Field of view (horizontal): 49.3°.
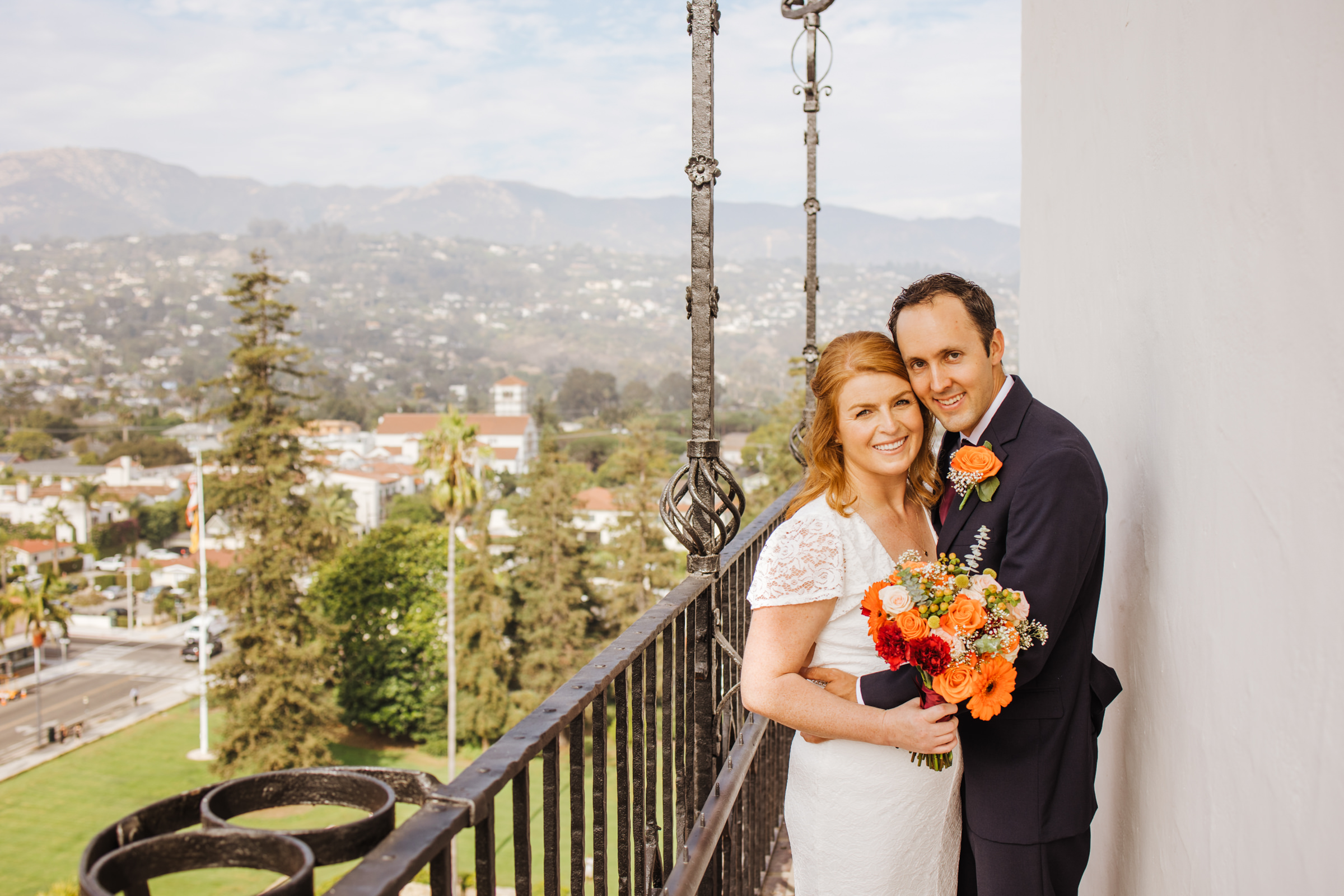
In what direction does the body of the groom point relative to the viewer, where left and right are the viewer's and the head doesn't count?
facing the viewer and to the left of the viewer

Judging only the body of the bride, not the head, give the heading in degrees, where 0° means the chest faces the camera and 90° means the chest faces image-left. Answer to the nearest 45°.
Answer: approximately 315°

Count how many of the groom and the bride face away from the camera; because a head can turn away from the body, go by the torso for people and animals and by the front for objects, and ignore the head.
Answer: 0

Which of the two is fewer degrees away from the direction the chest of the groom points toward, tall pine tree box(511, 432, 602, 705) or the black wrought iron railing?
the black wrought iron railing

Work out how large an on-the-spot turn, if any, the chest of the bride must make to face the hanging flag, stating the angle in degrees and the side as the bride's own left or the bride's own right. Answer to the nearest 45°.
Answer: approximately 180°
